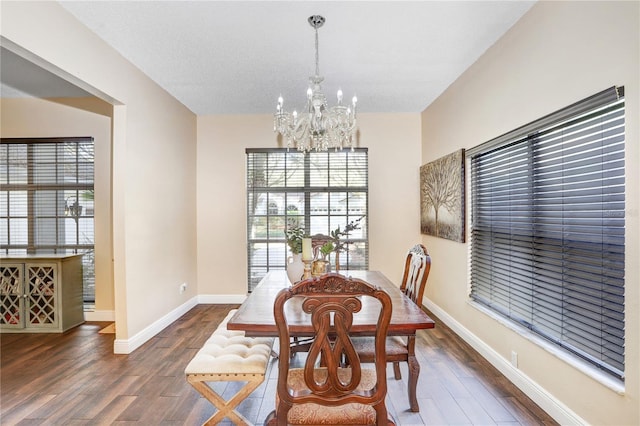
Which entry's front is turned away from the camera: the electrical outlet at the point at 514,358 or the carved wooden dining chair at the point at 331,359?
the carved wooden dining chair

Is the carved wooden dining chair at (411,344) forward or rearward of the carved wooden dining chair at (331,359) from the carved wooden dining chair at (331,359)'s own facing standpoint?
forward

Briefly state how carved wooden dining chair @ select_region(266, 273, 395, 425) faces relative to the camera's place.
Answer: facing away from the viewer

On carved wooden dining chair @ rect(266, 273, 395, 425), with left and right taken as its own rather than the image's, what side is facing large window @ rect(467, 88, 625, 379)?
right

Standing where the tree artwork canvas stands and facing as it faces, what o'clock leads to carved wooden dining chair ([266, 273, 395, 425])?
The carved wooden dining chair is roughly at 11 o'clock from the tree artwork canvas.

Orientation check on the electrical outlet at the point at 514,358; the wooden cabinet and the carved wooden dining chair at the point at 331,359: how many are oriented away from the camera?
1

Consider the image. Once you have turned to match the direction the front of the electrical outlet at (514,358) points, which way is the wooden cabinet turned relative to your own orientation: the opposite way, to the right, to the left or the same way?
to the left

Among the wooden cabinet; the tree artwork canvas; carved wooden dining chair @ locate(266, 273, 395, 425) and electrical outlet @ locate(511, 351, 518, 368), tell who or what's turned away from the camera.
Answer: the carved wooden dining chair

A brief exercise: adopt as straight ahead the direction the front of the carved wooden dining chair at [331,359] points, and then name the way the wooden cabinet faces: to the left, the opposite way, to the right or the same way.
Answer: the opposite way

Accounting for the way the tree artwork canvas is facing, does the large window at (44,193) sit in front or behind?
in front

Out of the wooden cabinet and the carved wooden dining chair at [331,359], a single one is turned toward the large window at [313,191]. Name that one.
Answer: the carved wooden dining chair
